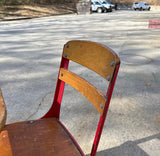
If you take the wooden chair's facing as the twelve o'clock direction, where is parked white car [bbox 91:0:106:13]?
The parked white car is roughly at 5 o'clock from the wooden chair.

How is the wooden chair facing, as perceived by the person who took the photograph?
facing the viewer and to the left of the viewer
